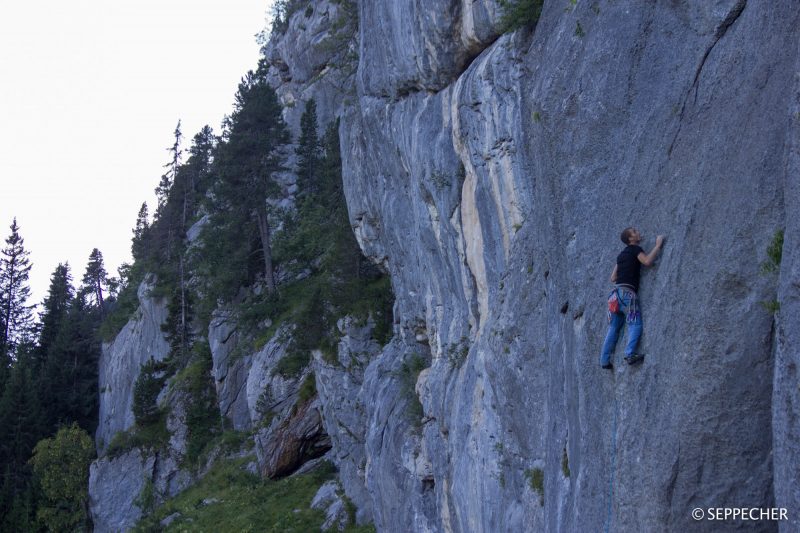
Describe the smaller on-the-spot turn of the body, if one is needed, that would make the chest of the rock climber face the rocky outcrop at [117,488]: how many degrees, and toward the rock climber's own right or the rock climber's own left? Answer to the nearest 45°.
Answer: approximately 90° to the rock climber's own left

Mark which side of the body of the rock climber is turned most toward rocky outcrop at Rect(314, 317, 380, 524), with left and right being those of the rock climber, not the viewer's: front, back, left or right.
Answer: left

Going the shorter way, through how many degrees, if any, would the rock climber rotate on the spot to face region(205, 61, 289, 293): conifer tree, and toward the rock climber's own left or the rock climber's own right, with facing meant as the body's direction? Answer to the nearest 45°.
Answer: approximately 90° to the rock climber's own left

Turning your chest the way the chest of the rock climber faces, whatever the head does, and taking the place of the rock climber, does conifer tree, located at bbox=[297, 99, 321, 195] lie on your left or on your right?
on your left

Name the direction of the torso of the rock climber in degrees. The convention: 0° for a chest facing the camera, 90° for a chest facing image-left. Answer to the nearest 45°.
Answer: approximately 225°

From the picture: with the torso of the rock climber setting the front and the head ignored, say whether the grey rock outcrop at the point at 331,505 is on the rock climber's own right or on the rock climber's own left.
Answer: on the rock climber's own left

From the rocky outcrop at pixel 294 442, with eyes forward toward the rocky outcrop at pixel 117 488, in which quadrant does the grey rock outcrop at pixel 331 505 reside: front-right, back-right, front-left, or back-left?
back-left
